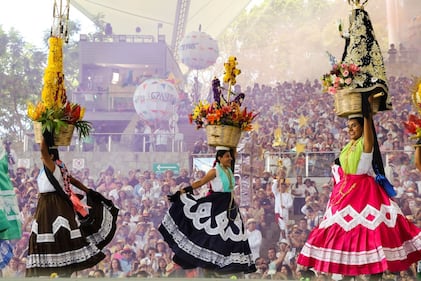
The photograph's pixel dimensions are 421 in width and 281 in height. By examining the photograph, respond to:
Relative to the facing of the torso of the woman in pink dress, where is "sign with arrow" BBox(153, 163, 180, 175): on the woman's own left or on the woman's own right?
on the woman's own right

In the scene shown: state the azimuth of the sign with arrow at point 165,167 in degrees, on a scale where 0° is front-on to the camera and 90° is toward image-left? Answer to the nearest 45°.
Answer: approximately 0°

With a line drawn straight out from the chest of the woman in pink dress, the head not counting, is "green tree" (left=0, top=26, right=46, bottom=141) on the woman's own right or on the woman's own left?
on the woman's own right
